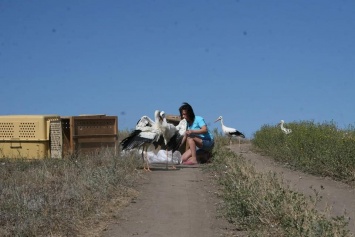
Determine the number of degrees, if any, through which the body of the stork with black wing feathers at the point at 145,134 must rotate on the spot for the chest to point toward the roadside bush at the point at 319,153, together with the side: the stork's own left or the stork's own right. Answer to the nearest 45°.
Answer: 0° — it already faces it

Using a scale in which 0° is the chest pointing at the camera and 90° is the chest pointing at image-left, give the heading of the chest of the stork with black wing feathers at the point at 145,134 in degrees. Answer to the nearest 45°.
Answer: approximately 270°

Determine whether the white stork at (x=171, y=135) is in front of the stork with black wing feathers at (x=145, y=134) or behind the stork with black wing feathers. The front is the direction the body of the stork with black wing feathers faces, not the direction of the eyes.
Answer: in front

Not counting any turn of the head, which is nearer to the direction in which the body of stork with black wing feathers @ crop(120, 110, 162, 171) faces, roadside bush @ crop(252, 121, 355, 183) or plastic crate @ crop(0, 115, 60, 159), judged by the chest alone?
the roadside bush

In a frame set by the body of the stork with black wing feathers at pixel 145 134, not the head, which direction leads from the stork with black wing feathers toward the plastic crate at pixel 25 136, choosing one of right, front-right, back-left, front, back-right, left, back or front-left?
back-left
